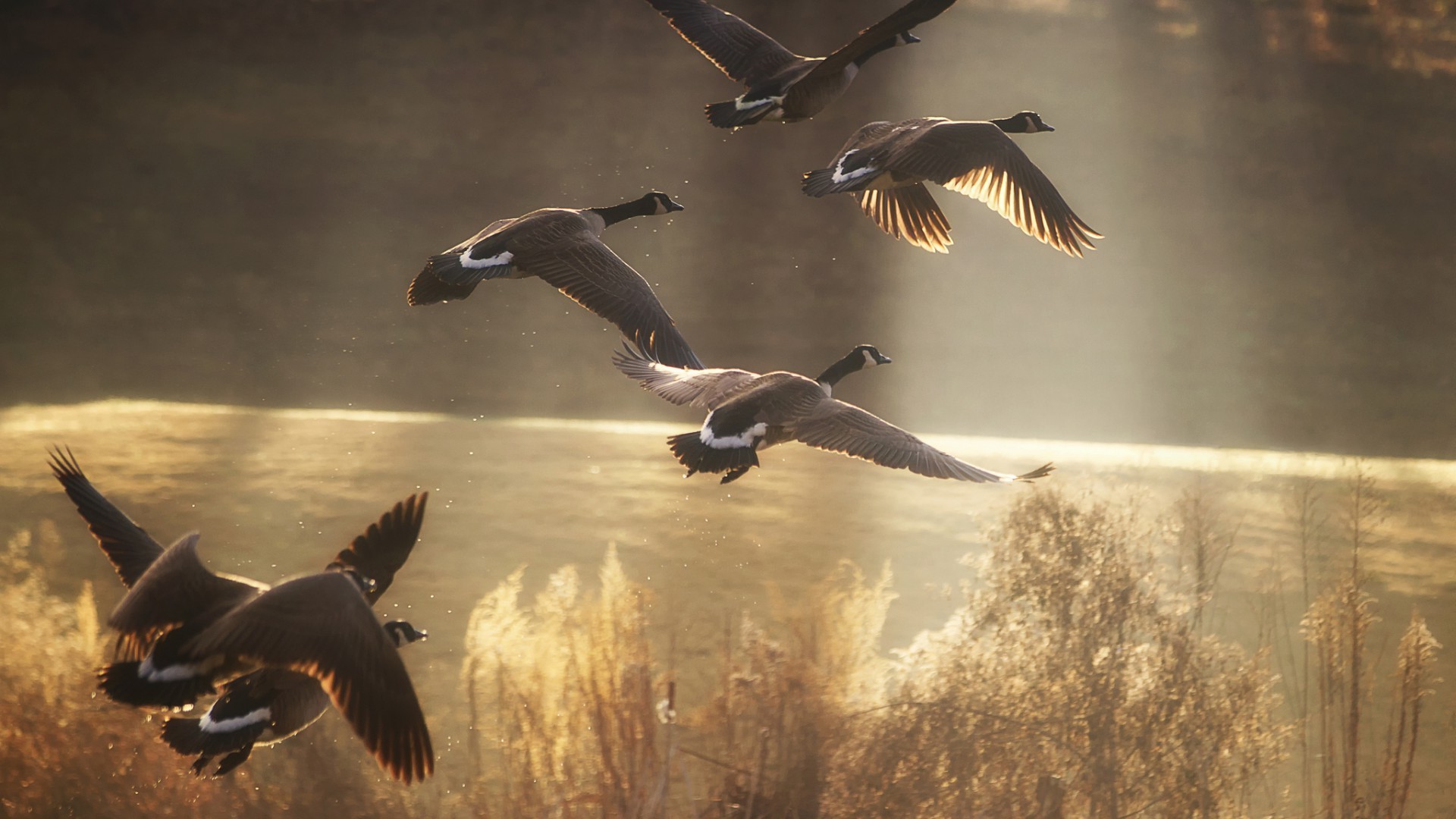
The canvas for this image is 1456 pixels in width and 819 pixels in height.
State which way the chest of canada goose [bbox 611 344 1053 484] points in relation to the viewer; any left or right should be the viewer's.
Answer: facing away from the viewer and to the right of the viewer

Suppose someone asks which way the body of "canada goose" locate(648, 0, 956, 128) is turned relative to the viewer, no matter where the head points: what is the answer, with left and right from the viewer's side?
facing away from the viewer and to the right of the viewer

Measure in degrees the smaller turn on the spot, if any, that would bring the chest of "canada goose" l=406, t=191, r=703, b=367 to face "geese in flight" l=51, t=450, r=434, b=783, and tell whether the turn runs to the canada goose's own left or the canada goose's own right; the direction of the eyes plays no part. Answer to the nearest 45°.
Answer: approximately 180°

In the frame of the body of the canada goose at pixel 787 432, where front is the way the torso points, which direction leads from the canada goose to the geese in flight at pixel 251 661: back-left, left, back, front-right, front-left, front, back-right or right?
back

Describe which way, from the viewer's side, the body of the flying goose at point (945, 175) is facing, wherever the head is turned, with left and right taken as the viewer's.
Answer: facing away from the viewer and to the right of the viewer

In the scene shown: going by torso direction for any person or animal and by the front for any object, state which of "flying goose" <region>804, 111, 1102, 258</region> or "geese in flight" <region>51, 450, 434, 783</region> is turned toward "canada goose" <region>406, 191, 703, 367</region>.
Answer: the geese in flight

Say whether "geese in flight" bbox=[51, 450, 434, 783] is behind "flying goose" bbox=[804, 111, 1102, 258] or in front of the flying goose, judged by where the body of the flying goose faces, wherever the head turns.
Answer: behind

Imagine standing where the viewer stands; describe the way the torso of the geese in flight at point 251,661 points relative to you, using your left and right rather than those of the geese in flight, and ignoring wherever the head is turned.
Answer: facing away from the viewer and to the right of the viewer

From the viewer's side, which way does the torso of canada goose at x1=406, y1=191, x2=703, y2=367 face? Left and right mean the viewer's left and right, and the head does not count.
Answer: facing away from the viewer and to the right of the viewer
